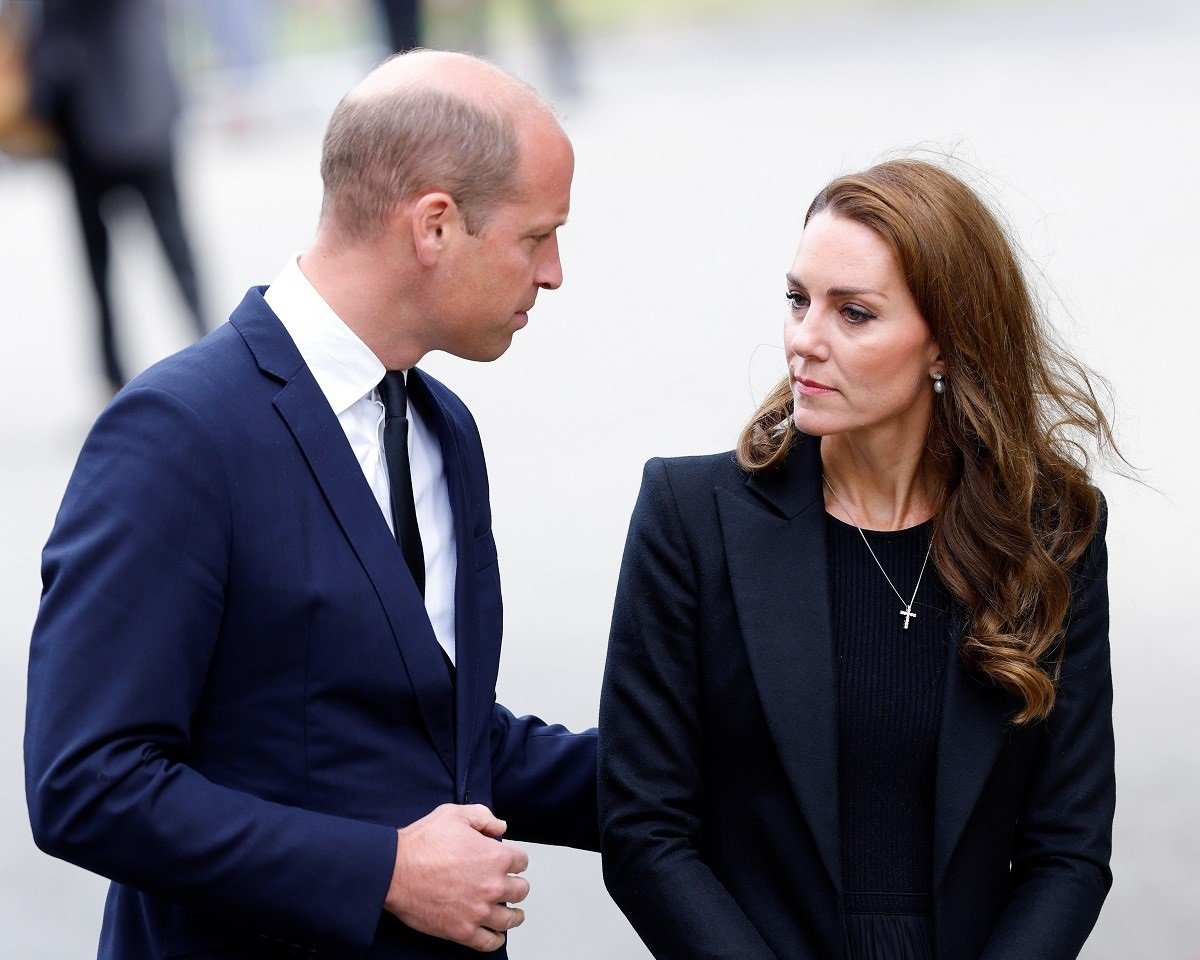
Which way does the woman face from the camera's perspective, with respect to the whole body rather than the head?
toward the camera

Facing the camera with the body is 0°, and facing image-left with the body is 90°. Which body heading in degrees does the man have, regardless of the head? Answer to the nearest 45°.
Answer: approximately 315°

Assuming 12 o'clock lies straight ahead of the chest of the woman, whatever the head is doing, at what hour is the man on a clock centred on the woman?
The man is roughly at 2 o'clock from the woman.

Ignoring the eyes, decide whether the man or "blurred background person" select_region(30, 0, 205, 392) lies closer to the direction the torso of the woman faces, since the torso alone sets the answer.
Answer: the man

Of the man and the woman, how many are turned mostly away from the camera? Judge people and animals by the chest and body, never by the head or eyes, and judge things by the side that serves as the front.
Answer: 0

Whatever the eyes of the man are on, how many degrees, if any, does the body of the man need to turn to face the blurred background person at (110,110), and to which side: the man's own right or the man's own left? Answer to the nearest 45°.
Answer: approximately 135° to the man's own left

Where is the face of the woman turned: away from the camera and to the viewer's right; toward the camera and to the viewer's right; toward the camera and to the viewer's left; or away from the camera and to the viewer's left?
toward the camera and to the viewer's left

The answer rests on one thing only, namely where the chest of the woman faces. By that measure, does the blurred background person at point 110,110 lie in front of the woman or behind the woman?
behind

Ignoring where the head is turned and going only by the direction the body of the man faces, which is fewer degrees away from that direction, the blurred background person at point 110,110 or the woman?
the woman

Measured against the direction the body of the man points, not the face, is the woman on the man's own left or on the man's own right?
on the man's own left

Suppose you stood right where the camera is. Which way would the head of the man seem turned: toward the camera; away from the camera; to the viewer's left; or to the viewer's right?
to the viewer's right
